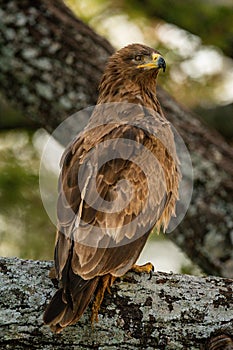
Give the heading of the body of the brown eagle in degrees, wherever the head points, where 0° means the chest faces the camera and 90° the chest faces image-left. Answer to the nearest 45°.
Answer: approximately 225°
